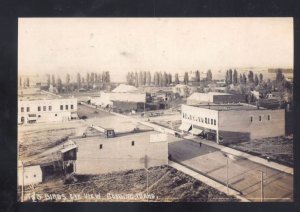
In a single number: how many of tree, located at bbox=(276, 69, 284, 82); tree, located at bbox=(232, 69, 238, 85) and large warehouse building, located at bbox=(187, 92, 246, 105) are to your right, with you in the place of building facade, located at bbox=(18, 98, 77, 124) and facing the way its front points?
0

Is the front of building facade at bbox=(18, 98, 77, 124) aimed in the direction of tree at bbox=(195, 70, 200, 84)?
no

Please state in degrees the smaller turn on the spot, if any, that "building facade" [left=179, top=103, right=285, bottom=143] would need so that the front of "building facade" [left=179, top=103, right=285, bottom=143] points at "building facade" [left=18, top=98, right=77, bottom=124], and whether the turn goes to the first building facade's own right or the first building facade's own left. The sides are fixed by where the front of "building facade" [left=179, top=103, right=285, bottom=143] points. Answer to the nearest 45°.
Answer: approximately 45° to the first building facade's own right

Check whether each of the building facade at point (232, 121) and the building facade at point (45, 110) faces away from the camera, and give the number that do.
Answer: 0

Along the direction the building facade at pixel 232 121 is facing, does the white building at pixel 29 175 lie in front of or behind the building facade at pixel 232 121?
in front

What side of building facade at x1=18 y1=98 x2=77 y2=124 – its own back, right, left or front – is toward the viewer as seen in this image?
front

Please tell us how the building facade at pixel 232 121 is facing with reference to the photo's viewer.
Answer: facing the viewer and to the left of the viewer

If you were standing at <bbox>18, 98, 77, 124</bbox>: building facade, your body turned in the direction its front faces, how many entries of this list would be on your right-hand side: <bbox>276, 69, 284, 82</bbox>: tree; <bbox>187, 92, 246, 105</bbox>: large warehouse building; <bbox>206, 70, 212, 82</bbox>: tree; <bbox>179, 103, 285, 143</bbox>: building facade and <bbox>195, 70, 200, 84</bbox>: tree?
0
